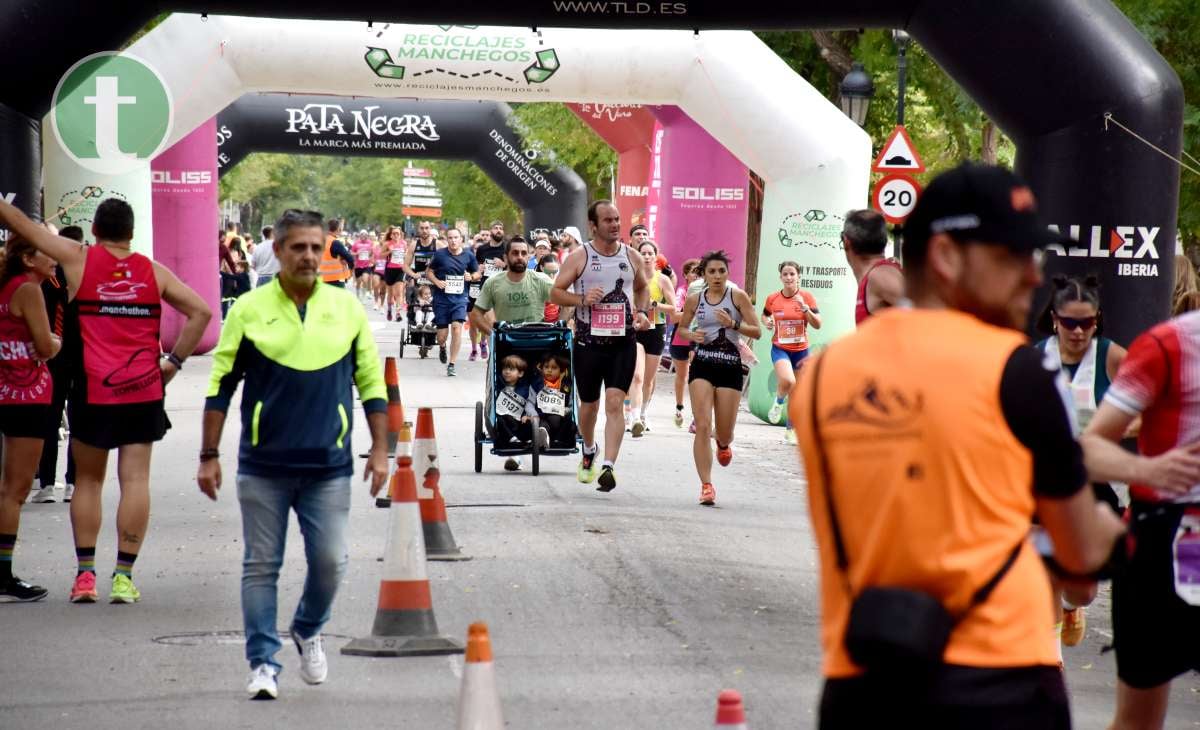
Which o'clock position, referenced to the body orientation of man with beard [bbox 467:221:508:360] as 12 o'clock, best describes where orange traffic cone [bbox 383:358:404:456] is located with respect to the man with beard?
The orange traffic cone is roughly at 12 o'clock from the man with beard.

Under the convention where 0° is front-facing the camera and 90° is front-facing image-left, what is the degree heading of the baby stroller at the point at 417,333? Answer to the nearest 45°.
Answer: approximately 0°

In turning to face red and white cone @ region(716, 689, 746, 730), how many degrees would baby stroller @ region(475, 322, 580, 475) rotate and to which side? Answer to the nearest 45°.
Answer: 0° — it already faces it

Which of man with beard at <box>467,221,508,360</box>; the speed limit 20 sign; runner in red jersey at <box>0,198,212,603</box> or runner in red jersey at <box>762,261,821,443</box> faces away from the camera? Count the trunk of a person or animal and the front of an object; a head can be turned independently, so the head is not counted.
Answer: runner in red jersey at <box>0,198,212,603</box>

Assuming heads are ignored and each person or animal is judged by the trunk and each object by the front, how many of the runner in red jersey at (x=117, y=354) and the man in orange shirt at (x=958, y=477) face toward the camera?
0

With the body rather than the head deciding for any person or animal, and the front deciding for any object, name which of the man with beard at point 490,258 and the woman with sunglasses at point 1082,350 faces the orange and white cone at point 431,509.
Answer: the man with beard

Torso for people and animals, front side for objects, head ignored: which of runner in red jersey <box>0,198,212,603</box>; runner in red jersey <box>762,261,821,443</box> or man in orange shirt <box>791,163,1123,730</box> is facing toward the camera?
runner in red jersey <box>762,261,821,443</box>

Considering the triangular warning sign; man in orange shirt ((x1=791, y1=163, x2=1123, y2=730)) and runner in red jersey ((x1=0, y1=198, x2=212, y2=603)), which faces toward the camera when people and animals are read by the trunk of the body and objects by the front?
the triangular warning sign

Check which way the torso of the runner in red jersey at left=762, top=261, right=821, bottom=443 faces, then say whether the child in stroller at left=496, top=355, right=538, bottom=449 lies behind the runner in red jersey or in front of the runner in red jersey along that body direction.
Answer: in front
